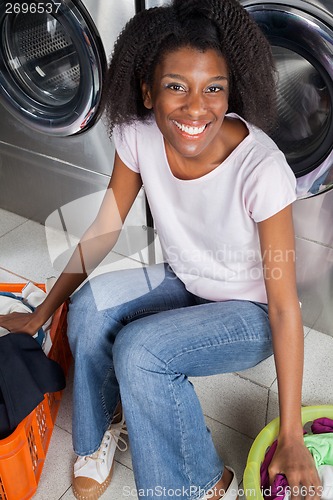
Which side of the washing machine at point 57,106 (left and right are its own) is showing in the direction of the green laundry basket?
left

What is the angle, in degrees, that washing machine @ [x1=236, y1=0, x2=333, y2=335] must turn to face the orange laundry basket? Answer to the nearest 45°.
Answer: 0° — it already faces it

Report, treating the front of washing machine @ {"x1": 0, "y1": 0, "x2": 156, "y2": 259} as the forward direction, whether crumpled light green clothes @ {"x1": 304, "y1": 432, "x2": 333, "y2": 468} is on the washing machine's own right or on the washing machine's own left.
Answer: on the washing machine's own left

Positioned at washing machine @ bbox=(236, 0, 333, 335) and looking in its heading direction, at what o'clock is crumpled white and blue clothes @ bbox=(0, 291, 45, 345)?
The crumpled white and blue clothes is roughly at 1 o'clock from the washing machine.

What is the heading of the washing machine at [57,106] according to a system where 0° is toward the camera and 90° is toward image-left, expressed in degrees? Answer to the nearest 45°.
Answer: approximately 45°

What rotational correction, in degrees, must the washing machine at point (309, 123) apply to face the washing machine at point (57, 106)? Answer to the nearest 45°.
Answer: approximately 45° to its right

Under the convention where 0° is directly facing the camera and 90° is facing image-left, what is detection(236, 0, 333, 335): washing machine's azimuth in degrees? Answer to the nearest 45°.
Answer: approximately 45°
